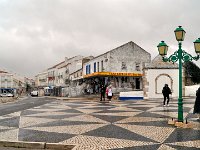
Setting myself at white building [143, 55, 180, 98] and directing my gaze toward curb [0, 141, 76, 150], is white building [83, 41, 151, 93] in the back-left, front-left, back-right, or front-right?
back-right

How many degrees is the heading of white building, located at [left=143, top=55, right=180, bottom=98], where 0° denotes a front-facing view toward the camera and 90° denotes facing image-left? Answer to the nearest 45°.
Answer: approximately 0°

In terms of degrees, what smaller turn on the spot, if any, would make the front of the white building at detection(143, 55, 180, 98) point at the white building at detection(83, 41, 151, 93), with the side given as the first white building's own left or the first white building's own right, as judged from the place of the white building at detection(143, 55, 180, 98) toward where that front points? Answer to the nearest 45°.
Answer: approximately 90° to the first white building's own right

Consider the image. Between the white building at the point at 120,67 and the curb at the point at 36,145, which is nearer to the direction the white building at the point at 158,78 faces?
the curb

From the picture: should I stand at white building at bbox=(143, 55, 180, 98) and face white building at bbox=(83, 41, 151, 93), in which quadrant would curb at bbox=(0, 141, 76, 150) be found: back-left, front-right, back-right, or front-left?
back-left

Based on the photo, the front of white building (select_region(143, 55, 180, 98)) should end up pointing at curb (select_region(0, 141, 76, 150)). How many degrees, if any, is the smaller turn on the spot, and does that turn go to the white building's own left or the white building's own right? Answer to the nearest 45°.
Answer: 0° — it already faces it
